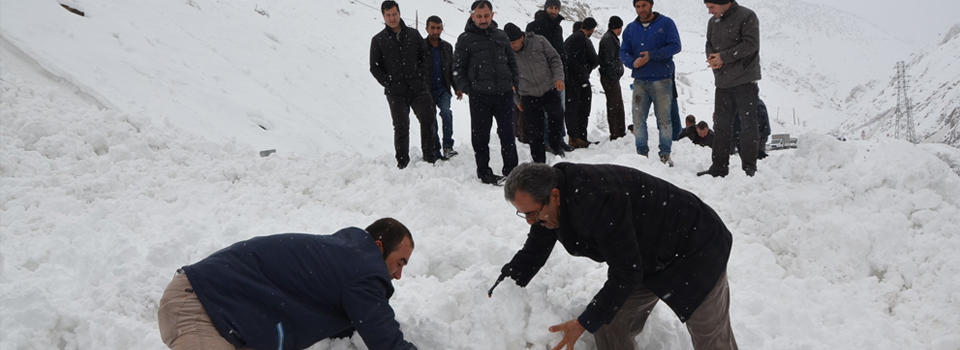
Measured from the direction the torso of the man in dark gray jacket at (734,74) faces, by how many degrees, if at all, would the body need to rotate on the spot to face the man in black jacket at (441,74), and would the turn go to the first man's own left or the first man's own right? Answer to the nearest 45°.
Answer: approximately 45° to the first man's own right

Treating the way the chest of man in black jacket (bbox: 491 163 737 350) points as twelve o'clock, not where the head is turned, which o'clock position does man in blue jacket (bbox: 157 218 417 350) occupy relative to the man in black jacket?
The man in blue jacket is roughly at 11 o'clock from the man in black jacket.

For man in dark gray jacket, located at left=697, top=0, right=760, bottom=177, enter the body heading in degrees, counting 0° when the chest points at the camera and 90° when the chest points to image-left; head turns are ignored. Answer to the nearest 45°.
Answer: approximately 45°

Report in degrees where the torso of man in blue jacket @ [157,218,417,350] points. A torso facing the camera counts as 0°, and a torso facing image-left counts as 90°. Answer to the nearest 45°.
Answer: approximately 270°

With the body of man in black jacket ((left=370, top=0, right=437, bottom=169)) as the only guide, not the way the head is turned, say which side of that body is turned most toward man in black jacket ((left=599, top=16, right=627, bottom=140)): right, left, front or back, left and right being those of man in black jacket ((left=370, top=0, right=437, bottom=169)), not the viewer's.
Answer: left

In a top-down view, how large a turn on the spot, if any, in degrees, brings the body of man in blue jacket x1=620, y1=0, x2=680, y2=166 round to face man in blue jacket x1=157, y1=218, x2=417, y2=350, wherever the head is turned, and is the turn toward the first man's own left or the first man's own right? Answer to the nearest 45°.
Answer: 0° — they already face them

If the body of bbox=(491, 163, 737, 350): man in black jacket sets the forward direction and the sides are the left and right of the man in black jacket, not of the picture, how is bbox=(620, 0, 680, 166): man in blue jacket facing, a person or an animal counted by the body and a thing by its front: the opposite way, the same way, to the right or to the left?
to the left

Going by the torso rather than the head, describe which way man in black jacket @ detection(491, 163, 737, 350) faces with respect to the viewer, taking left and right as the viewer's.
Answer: facing to the left of the viewer

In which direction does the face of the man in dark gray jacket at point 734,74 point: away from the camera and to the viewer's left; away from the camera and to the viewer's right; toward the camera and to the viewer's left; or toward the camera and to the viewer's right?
toward the camera and to the viewer's left

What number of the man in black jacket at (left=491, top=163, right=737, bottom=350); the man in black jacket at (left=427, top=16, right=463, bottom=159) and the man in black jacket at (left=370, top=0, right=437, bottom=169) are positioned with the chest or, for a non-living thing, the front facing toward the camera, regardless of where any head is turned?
2

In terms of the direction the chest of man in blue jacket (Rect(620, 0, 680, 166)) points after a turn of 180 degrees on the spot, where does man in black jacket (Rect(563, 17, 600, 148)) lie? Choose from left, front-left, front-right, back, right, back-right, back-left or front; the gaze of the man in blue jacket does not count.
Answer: front-left

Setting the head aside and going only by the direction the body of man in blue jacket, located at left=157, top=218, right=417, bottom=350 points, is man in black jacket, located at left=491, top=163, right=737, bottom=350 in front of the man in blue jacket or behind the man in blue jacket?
in front

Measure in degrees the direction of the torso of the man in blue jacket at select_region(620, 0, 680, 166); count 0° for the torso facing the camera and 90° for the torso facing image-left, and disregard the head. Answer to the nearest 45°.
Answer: approximately 0°

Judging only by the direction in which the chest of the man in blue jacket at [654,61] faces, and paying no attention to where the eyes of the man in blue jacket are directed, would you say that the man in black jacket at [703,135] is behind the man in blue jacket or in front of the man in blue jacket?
behind
